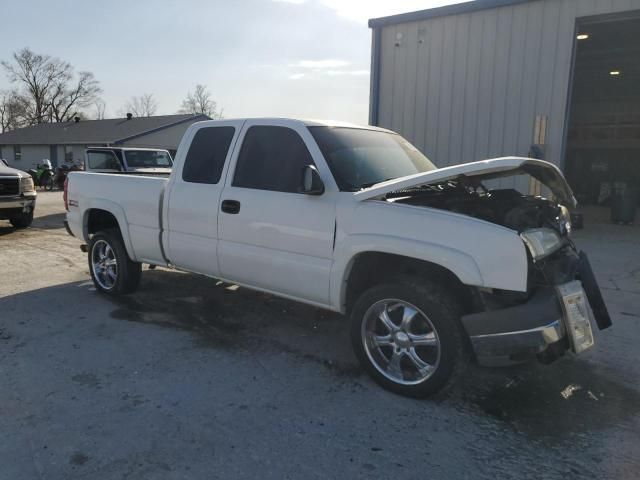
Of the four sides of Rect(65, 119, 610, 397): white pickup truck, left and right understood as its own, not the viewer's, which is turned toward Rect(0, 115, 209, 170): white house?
back

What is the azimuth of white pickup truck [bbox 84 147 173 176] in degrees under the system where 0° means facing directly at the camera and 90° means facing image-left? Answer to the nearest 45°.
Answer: approximately 315°

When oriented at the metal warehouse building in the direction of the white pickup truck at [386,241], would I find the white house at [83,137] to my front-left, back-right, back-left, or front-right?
back-right

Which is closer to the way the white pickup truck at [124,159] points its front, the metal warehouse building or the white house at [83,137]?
the metal warehouse building

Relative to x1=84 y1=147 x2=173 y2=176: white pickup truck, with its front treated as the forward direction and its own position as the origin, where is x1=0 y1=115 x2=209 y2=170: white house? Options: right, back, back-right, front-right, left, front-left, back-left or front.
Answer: back-left

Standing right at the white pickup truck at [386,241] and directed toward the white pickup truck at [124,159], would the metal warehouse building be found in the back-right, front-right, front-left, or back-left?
front-right

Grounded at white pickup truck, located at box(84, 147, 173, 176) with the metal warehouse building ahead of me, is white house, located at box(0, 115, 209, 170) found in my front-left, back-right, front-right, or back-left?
back-left

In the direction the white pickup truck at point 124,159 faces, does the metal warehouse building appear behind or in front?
in front

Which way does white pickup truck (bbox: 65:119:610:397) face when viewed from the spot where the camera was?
facing the viewer and to the right of the viewer
